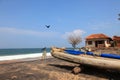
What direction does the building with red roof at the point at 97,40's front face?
toward the camera

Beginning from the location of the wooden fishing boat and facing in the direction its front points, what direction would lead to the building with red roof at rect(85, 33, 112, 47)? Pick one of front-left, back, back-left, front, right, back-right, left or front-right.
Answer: right

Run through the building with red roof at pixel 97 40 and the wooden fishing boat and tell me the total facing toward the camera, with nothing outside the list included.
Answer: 1

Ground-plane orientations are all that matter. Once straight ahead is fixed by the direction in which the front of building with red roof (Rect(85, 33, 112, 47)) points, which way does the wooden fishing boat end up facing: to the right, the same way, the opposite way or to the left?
to the right

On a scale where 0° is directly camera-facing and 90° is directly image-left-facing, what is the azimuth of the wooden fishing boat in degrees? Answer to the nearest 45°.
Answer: approximately 90°

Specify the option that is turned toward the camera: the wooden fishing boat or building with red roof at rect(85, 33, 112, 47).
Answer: the building with red roof

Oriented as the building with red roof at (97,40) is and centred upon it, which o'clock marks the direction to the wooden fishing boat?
The wooden fishing boat is roughly at 12 o'clock from the building with red roof.
